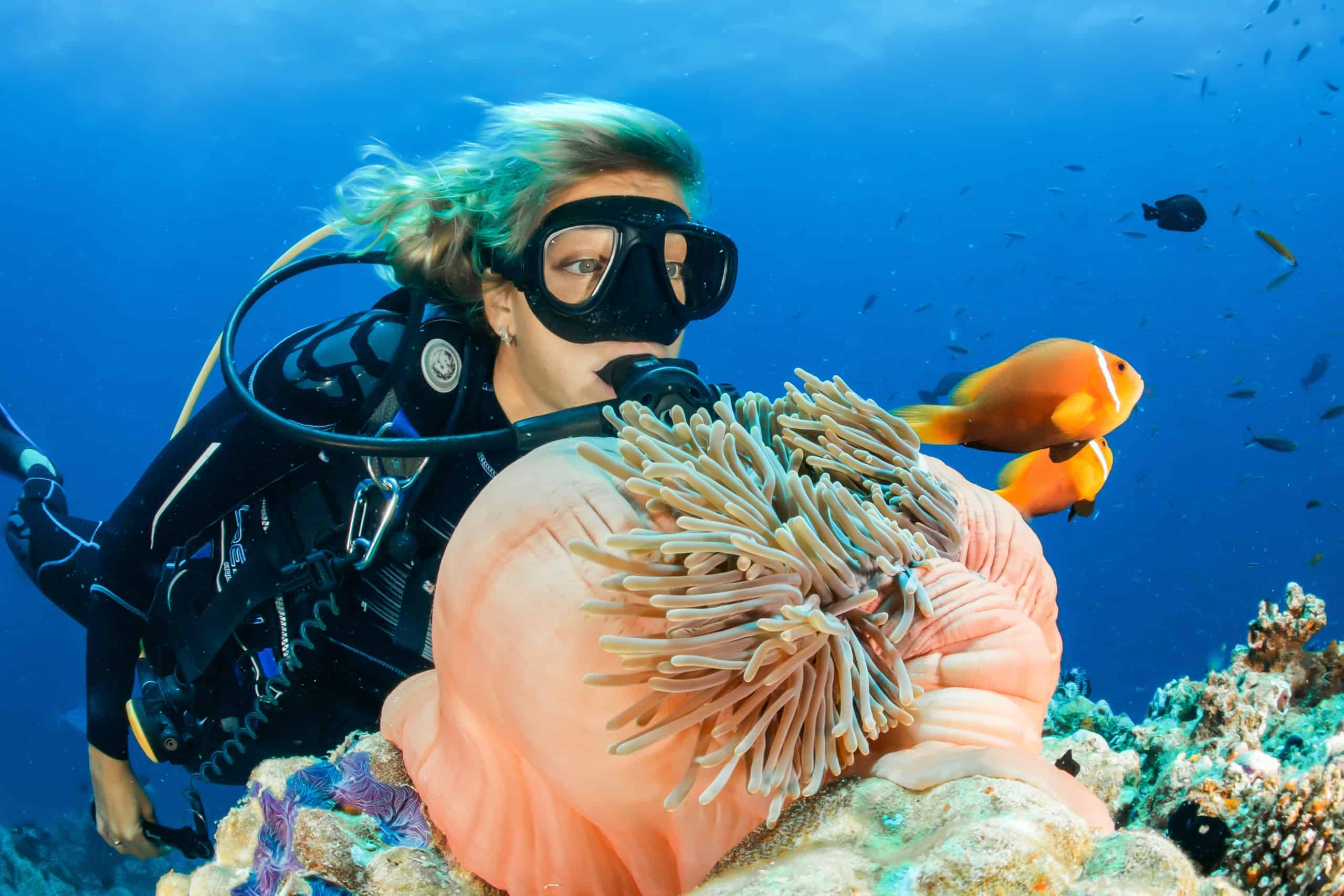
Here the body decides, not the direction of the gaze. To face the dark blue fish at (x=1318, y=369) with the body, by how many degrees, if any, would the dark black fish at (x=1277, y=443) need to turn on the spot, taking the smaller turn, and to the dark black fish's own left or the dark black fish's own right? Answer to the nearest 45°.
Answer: approximately 90° to the dark black fish's own left

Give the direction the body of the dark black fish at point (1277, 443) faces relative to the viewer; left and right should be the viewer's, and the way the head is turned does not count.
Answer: facing to the right of the viewer

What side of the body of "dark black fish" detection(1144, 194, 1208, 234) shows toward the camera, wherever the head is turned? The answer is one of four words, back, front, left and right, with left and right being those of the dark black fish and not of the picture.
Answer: right

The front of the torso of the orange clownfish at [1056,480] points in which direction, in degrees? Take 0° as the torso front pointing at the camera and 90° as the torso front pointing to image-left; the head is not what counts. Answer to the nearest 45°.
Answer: approximately 270°

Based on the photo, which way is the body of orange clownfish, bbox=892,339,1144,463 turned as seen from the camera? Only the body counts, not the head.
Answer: to the viewer's right

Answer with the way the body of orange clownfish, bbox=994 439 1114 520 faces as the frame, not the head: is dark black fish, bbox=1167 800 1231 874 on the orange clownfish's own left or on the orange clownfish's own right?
on the orange clownfish's own right

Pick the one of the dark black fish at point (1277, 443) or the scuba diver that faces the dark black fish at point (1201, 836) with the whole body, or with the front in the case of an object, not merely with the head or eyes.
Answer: the scuba diver
